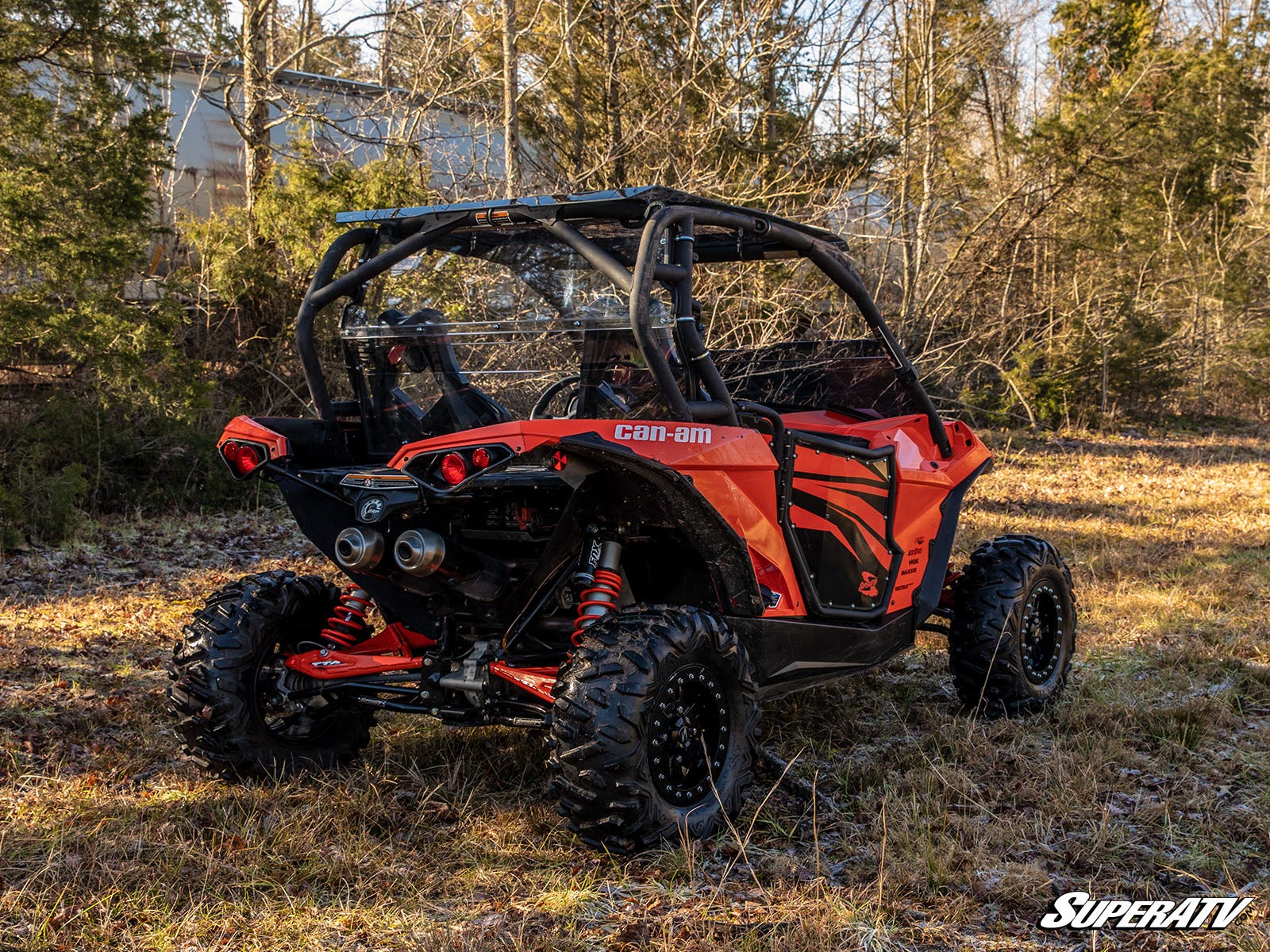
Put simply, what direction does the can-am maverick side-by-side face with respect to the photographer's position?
facing away from the viewer and to the right of the viewer

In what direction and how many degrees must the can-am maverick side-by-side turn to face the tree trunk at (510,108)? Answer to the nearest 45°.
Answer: approximately 45° to its left

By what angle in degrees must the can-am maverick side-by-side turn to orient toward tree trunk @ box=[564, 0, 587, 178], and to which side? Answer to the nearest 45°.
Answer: approximately 45° to its left

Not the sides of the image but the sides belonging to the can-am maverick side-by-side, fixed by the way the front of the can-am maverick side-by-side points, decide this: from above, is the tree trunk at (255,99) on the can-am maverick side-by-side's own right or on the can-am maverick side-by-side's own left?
on the can-am maverick side-by-side's own left

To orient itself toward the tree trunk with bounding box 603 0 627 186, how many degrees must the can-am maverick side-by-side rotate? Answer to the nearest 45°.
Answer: approximately 45° to its left
